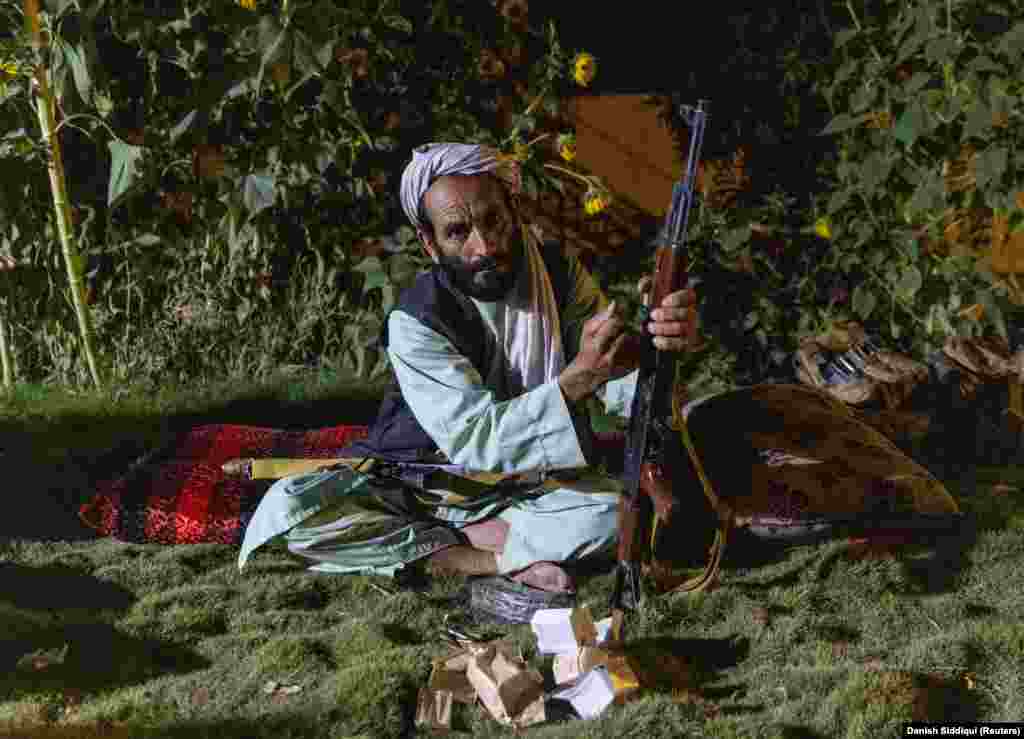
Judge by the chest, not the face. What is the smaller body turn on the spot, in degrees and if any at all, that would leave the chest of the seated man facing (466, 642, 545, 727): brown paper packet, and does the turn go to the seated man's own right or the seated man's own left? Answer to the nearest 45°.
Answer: approximately 45° to the seated man's own right

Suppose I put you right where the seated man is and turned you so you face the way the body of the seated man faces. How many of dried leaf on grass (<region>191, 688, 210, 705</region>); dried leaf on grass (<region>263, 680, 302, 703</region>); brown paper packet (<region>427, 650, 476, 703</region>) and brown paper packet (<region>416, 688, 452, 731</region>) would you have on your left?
0

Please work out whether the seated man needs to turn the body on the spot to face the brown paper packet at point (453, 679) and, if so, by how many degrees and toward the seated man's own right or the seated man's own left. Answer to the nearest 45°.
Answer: approximately 45° to the seated man's own right

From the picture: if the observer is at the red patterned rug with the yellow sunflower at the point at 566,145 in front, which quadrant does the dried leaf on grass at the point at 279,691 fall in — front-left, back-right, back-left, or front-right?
back-right

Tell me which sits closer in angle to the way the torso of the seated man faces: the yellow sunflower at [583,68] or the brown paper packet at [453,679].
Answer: the brown paper packet

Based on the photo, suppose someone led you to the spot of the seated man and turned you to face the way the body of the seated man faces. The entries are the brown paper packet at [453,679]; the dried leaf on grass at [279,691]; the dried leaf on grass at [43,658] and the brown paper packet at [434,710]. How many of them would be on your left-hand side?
0

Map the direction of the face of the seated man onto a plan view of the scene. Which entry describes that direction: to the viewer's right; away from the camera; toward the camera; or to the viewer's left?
toward the camera

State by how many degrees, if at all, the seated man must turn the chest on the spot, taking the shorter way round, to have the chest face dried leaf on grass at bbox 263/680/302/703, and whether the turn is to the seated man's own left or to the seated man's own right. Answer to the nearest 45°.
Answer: approximately 90° to the seated man's own right

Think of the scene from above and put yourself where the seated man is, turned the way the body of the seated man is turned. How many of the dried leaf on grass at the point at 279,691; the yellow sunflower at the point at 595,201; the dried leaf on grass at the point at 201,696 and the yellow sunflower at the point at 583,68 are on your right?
2

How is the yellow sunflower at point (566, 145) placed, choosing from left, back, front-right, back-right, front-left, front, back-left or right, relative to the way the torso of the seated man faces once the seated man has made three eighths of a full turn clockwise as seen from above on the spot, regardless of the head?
right

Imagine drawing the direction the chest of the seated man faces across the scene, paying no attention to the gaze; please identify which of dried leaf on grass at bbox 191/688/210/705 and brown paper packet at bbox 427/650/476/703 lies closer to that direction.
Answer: the brown paper packet

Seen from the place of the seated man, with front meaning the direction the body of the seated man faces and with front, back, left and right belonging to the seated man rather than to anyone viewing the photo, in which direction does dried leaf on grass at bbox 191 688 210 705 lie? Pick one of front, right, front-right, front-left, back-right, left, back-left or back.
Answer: right

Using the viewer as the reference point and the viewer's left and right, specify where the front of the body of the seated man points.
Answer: facing the viewer and to the right of the viewer

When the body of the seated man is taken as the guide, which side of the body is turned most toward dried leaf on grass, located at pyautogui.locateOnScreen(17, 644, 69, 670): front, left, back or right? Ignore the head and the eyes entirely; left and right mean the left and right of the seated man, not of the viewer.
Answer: right

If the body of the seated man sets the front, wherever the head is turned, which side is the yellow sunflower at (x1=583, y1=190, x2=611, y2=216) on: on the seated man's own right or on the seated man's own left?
on the seated man's own left
